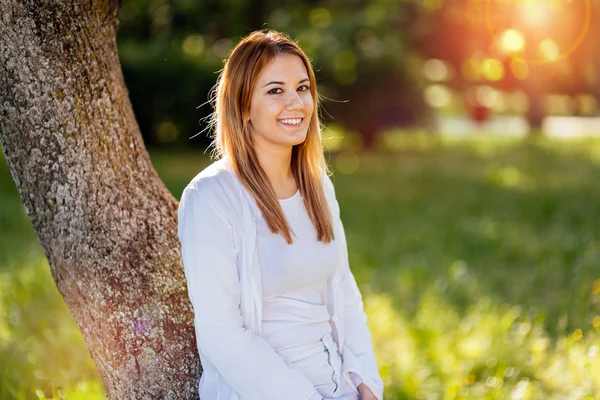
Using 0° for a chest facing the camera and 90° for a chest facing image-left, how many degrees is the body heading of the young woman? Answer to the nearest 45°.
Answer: approximately 315°
